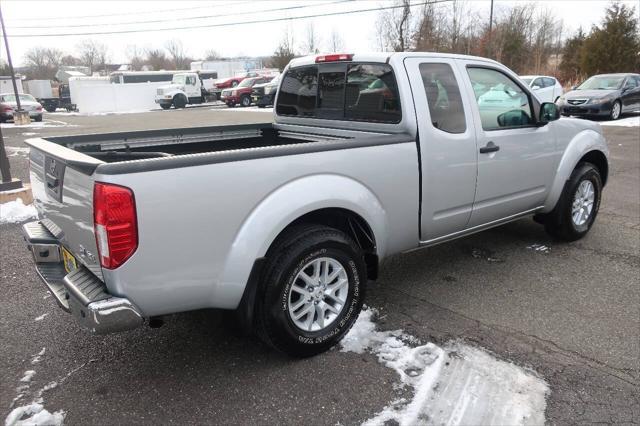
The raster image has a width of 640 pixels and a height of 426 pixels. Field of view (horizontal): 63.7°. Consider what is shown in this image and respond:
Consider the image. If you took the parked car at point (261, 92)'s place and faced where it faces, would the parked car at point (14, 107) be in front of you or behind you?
in front

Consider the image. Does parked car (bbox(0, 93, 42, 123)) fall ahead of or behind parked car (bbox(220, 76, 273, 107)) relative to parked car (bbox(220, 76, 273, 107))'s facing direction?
ahead

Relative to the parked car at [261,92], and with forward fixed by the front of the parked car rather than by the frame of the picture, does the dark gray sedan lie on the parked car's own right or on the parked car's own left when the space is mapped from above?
on the parked car's own left

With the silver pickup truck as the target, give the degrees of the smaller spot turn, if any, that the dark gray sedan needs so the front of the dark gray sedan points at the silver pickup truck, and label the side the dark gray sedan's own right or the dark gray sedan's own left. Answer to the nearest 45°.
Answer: approximately 45° to the dark gray sedan's own left

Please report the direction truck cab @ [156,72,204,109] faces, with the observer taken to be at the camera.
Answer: facing the viewer and to the left of the viewer

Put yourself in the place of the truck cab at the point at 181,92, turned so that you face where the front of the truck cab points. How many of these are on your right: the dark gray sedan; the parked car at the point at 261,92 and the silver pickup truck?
0

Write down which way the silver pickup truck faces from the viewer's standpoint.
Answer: facing away from the viewer and to the right of the viewer

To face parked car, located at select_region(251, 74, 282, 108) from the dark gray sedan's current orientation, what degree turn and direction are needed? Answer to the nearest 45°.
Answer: approximately 45° to its right

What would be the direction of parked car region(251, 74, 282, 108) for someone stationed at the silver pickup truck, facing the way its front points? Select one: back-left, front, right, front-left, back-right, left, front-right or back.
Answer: front-left

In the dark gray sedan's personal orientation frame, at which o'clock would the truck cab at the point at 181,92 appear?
The truck cab is roughly at 2 o'clock from the dark gray sedan.

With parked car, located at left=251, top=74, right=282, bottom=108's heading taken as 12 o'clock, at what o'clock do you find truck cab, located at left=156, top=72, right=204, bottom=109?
The truck cab is roughly at 3 o'clock from the parked car.

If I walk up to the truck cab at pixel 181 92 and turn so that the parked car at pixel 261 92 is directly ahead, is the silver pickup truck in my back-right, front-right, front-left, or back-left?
front-right

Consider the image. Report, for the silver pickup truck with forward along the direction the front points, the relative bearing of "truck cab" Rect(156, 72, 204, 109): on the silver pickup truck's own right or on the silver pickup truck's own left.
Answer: on the silver pickup truck's own left

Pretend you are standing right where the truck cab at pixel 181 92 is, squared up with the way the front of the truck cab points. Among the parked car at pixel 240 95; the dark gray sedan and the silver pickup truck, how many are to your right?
0

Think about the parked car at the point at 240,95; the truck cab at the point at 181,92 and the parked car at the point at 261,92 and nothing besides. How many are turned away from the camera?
0

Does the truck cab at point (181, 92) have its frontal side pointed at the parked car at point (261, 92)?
no

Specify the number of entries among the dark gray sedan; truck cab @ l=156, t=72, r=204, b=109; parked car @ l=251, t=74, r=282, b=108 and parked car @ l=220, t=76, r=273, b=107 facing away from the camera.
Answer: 0

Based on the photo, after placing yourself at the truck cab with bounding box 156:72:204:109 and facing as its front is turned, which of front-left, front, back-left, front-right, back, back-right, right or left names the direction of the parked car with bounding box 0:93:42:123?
front

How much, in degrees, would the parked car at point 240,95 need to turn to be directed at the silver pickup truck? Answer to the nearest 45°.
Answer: approximately 45° to its left
